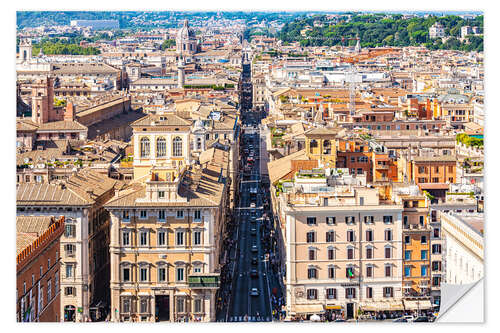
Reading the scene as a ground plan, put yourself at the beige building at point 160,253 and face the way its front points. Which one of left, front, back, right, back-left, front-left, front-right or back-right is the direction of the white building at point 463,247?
front-left

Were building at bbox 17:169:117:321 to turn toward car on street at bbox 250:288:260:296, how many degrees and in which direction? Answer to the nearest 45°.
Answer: approximately 90° to its left

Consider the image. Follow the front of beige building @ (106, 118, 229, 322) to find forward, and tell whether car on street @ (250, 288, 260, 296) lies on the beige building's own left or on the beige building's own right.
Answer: on the beige building's own left

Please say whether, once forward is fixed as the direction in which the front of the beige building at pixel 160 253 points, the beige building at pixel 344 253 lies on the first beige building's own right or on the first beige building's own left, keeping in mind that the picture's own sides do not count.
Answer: on the first beige building's own left

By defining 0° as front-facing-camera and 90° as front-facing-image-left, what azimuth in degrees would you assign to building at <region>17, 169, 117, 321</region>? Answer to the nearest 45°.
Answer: approximately 0°

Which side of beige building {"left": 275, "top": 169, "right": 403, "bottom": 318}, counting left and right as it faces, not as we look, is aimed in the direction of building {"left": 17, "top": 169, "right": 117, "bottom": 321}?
right
